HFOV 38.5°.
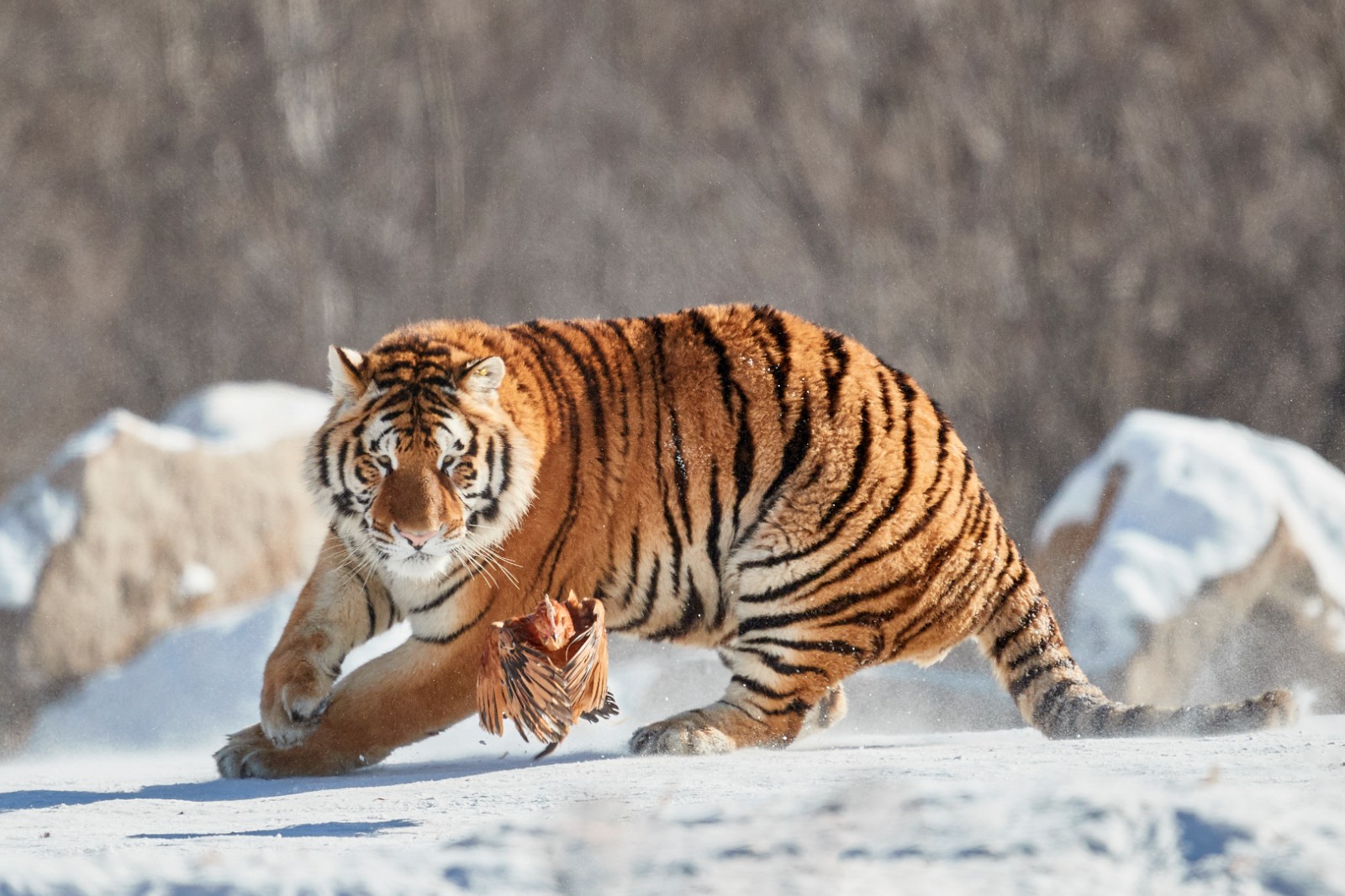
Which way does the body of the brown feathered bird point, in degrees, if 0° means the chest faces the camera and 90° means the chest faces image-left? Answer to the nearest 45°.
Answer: approximately 0°

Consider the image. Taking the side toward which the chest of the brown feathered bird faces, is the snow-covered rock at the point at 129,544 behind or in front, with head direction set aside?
behind

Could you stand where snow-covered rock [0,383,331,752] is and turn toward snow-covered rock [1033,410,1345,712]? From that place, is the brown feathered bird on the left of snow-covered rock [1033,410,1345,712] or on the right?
right

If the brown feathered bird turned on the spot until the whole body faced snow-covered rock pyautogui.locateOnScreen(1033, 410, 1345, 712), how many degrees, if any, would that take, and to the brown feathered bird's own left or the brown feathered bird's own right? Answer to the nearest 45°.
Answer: approximately 135° to the brown feathered bird's own left
